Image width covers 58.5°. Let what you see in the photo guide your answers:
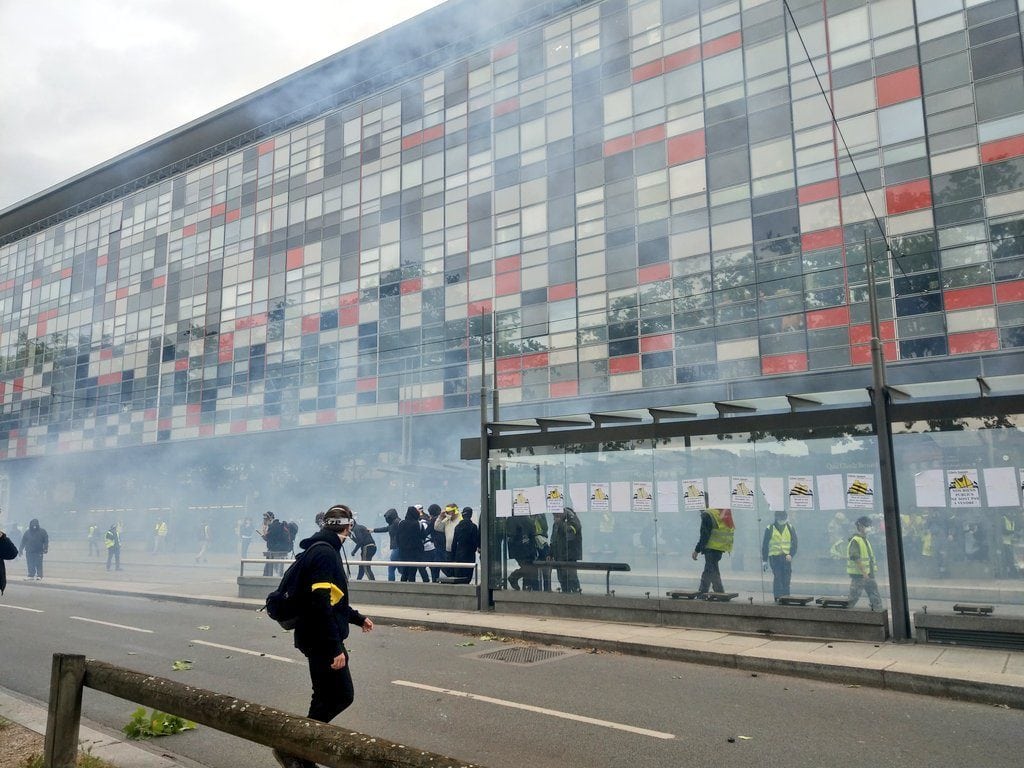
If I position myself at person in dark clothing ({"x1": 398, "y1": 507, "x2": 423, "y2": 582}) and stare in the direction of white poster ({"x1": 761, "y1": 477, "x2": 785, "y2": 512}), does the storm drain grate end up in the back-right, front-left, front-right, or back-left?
front-right

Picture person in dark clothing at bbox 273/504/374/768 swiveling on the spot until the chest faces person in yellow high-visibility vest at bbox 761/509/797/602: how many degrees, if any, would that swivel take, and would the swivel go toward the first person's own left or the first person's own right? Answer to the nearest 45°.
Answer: approximately 45° to the first person's own left

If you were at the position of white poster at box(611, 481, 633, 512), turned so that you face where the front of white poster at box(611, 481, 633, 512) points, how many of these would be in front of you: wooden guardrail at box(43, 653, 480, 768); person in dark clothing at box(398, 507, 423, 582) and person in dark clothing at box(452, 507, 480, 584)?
1

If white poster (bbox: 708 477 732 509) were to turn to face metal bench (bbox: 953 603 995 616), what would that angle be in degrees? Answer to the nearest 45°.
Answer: approximately 45° to its left

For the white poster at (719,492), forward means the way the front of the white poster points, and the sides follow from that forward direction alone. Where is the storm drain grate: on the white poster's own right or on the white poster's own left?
on the white poster's own right

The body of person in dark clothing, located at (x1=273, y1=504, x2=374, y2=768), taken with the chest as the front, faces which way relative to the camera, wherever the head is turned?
to the viewer's right

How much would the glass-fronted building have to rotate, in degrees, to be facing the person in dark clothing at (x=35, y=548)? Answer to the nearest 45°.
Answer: approximately 45° to its right

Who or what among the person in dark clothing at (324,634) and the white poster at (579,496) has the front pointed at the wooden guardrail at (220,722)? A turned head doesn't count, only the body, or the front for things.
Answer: the white poster

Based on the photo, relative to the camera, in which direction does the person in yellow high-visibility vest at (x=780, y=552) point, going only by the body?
toward the camera

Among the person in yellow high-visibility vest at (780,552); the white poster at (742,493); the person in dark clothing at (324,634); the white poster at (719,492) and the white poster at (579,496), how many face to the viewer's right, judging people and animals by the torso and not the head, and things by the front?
1

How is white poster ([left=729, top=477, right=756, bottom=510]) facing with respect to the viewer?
toward the camera

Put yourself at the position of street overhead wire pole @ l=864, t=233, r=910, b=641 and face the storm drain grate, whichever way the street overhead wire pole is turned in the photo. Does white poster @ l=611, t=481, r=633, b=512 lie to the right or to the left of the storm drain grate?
right
